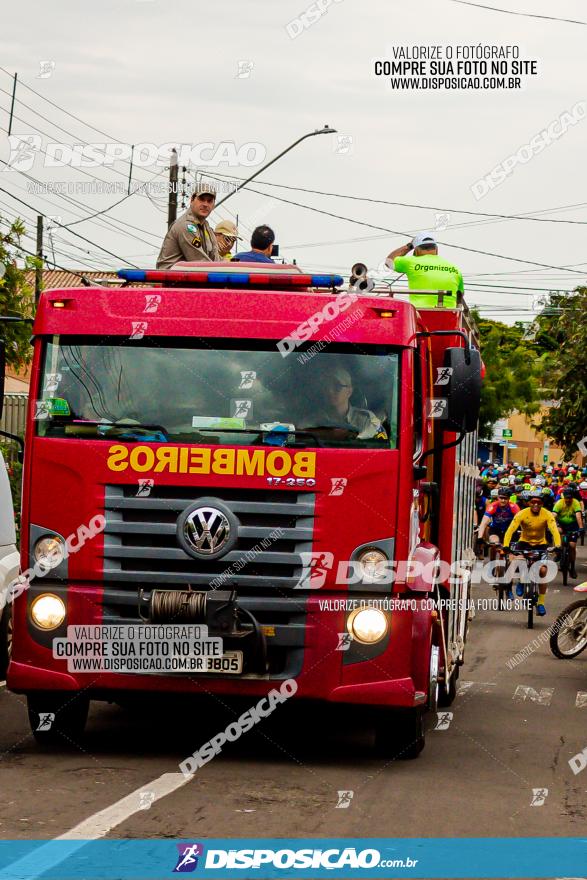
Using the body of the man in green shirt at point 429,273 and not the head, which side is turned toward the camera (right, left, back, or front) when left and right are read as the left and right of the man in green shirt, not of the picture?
back

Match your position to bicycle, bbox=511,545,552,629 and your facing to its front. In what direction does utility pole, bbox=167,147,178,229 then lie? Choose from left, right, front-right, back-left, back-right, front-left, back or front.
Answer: back-right

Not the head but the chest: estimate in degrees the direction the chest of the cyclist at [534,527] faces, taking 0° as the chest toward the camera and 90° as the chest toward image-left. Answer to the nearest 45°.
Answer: approximately 0°

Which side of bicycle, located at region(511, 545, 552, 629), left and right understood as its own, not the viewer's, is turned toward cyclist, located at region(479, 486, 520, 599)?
back

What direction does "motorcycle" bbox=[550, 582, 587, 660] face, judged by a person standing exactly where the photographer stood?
facing the viewer and to the left of the viewer

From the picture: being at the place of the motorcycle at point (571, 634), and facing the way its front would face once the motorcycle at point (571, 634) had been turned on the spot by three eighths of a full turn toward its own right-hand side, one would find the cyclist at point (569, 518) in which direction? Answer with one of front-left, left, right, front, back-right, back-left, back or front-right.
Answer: front

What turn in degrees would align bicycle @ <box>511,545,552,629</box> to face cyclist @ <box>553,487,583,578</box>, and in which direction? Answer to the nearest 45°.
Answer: approximately 180°

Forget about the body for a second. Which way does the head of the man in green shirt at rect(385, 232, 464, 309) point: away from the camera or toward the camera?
away from the camera

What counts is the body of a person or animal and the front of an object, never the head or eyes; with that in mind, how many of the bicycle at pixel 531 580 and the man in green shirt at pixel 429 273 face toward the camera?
1

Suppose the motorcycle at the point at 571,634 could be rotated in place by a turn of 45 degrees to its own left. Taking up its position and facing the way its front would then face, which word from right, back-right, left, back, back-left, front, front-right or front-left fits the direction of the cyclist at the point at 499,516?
back
